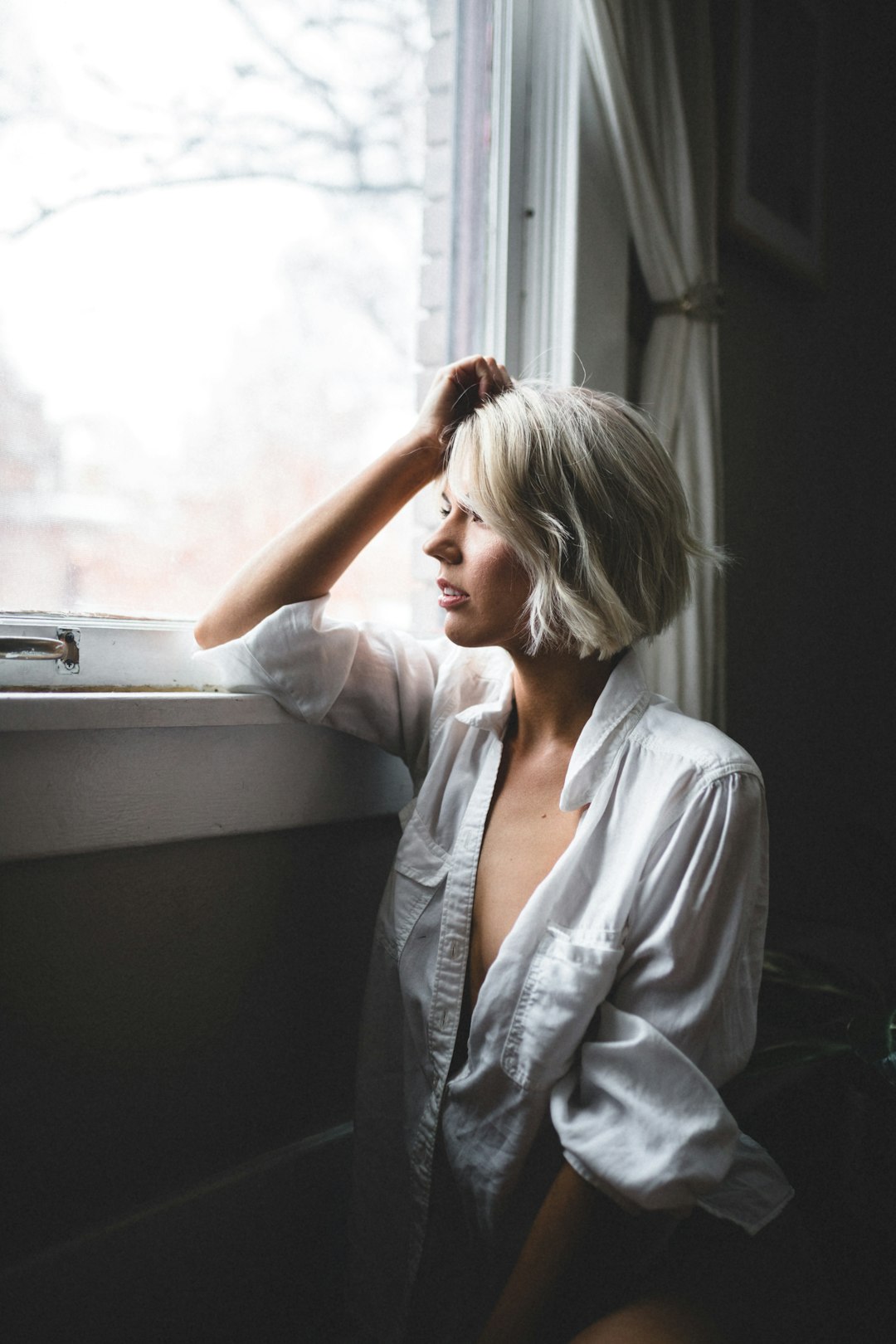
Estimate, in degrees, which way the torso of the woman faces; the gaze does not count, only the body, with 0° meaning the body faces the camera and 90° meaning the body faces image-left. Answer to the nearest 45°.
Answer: approximately 45°

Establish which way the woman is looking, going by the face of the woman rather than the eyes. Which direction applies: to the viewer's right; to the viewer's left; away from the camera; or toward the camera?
to the viewer's left

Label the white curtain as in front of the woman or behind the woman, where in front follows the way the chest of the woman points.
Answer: behind
